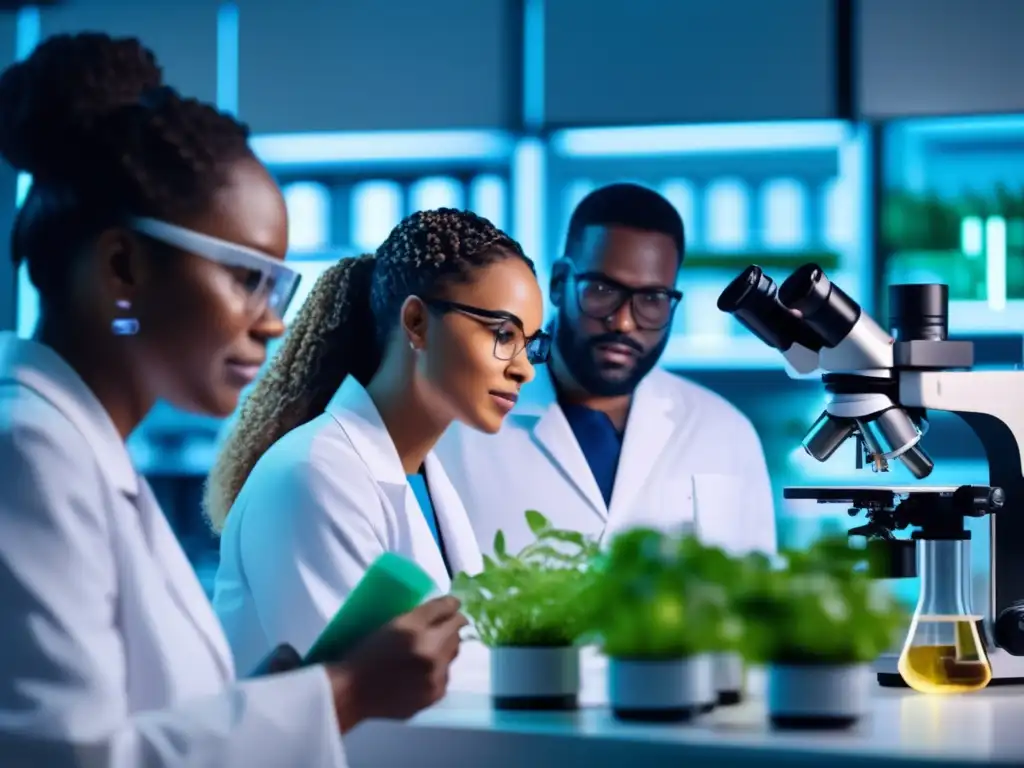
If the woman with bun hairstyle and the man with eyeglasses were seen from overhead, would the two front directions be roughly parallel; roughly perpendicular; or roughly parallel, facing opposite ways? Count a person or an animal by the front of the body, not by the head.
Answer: roughly perpendicular

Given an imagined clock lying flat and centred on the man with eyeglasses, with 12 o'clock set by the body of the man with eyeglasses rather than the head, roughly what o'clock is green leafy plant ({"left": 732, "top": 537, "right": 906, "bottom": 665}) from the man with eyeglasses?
The green leafy plant is roughly at 12 o'clock from the man with eyeglasses.

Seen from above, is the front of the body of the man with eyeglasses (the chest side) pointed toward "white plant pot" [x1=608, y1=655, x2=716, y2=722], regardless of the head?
yes

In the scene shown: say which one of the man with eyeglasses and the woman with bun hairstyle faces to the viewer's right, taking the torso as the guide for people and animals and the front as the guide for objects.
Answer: the woman with bun hairstyle

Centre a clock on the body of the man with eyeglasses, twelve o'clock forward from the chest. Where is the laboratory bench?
The laboratory bench is roughly at 12 o'clock from the man with eyeglasses.

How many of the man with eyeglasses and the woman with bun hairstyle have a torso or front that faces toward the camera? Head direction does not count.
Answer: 1

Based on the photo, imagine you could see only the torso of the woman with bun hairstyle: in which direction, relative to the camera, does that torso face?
to the viewer's right
